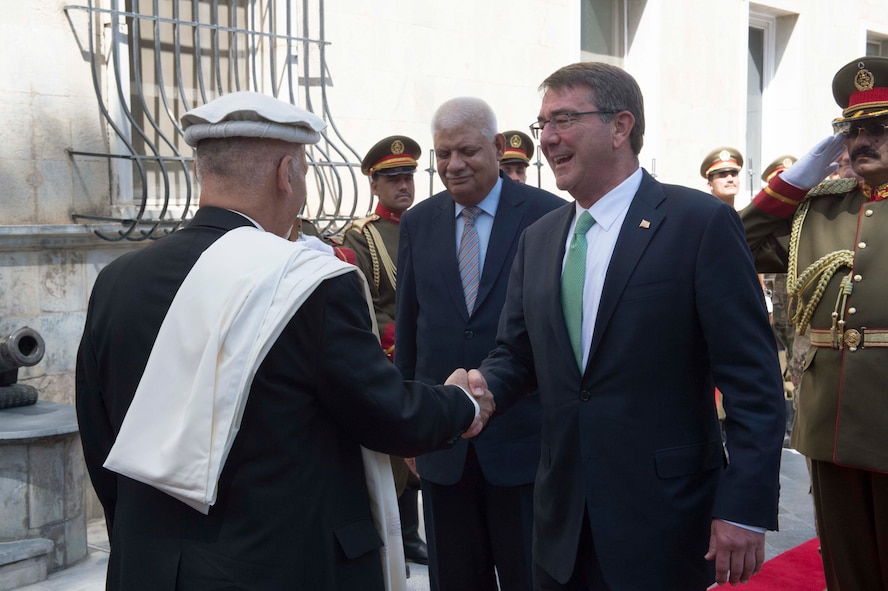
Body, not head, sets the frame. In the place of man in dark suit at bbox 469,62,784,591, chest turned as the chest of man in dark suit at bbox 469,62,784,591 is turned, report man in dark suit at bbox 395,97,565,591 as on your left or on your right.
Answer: on your right

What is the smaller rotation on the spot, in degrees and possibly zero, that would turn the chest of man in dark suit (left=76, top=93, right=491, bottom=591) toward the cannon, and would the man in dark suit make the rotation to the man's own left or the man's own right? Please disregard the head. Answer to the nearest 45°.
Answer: approximately 90° to the man's own left

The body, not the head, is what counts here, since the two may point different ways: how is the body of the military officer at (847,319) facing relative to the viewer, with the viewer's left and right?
facing the viewer

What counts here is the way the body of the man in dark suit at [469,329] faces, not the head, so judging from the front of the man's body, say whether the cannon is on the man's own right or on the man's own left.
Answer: on the man's own right

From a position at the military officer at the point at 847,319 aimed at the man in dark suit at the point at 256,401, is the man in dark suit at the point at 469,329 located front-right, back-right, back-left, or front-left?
front-right

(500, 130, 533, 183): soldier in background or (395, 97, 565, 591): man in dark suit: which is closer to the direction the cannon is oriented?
the man in dark suit

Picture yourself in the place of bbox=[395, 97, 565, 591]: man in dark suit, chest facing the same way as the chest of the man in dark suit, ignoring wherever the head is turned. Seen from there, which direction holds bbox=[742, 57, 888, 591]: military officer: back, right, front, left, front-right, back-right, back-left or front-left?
left

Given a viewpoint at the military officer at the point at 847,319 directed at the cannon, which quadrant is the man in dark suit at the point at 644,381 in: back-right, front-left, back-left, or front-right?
front-left

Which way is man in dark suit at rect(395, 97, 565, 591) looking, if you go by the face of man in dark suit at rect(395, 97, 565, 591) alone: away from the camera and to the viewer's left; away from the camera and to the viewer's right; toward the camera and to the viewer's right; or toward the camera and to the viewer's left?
toward the camera and to the viewer's left

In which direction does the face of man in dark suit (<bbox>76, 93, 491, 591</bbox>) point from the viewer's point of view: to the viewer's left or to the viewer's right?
to the viewer's right

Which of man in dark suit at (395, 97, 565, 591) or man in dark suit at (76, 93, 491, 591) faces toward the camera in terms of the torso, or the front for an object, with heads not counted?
man in dark suit at (395, 97, 565, 591)

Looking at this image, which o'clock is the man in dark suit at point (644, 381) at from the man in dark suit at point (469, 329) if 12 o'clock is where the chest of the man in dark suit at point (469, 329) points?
the man in dark suit at point (644, 381) is roughly at 11 o'clock from the man in dark suit at point (469, 329).

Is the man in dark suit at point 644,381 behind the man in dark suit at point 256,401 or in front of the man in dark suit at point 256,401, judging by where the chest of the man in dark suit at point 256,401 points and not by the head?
in front

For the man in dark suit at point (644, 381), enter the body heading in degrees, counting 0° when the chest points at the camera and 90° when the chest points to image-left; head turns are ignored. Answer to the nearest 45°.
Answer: approximately 45°
